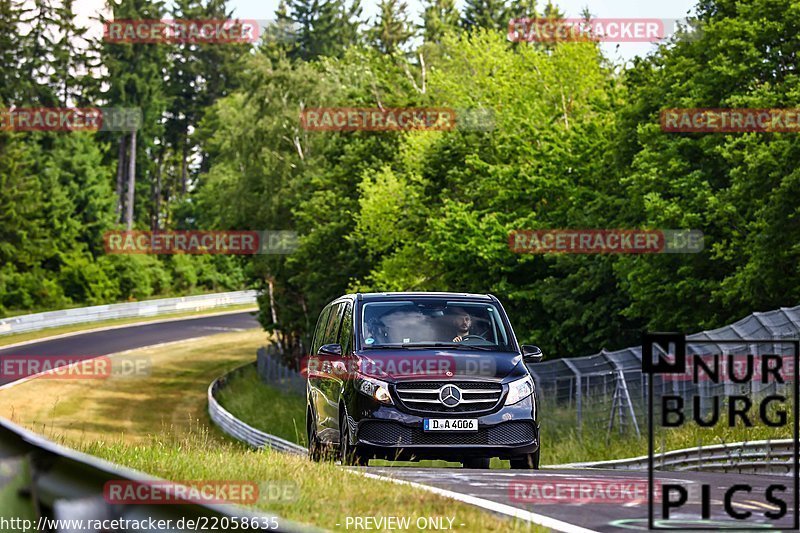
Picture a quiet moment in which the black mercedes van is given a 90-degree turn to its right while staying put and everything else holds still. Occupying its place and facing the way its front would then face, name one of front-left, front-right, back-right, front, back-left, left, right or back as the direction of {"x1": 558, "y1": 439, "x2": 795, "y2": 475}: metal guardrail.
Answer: back-right

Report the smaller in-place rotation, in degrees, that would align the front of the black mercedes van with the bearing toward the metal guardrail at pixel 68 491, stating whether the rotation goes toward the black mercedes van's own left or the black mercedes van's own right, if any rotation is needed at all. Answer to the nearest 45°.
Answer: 0° — it already faces it

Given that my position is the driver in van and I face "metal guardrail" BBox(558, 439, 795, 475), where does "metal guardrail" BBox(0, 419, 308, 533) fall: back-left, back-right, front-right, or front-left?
back-right

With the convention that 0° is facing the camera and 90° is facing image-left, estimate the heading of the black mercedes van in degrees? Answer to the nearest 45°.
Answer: approximately 0°
